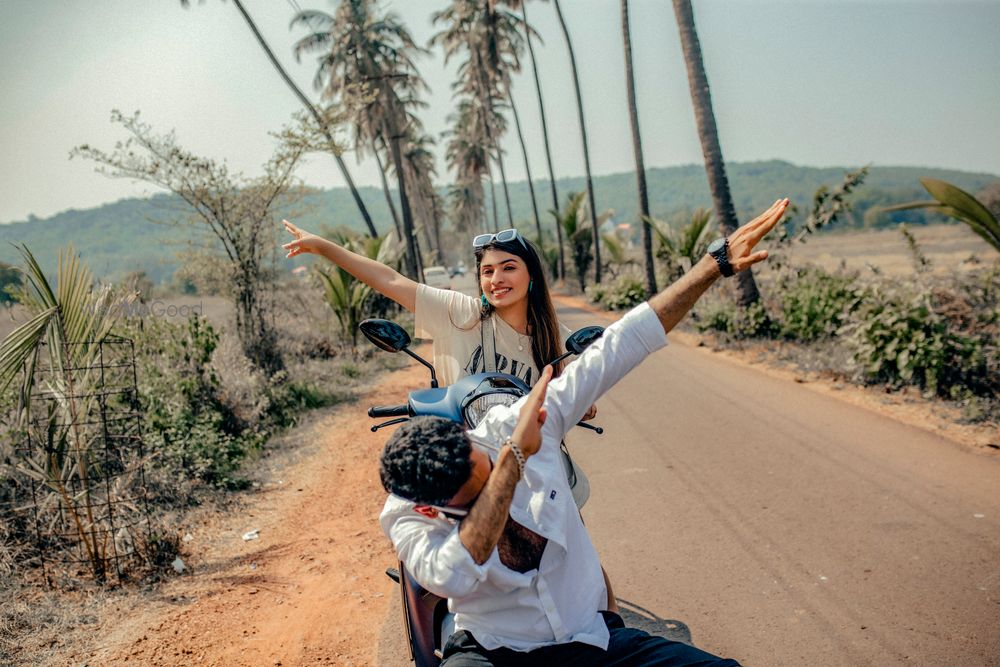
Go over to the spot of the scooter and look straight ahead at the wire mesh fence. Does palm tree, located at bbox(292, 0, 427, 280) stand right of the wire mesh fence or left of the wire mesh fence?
right

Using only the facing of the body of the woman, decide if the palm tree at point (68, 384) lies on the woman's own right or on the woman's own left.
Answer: on the woman's own right

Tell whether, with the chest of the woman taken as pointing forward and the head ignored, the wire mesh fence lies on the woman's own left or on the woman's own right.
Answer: on the woman's own right

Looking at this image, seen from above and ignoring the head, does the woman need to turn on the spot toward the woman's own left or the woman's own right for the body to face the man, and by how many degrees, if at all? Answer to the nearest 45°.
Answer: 0° — they already face them

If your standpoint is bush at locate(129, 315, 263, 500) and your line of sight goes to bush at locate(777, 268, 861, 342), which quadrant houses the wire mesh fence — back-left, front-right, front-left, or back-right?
back-right

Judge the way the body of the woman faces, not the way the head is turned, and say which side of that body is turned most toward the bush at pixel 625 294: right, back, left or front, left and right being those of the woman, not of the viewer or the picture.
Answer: back

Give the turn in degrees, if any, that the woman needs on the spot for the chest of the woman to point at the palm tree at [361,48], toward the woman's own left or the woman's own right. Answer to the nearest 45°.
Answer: approximately 180°

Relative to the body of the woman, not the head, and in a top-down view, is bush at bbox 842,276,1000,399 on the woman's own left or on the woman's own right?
on the woman's own left

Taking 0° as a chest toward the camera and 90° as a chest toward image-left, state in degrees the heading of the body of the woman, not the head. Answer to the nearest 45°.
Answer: approximately 0°
